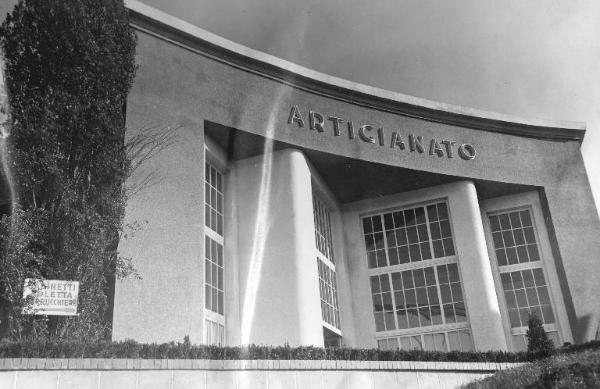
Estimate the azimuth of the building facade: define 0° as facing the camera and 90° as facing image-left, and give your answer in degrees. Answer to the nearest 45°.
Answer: approximately 315°

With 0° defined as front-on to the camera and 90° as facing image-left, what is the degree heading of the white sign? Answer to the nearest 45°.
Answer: approximately 0°

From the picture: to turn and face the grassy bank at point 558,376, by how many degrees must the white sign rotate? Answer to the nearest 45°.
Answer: approximately 45° to its left
